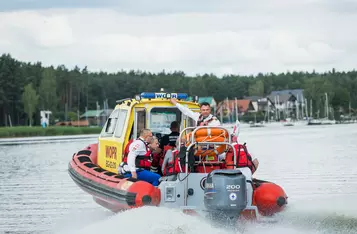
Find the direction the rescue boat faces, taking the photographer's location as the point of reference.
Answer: facing away from the viewer and to the left of the viewer
